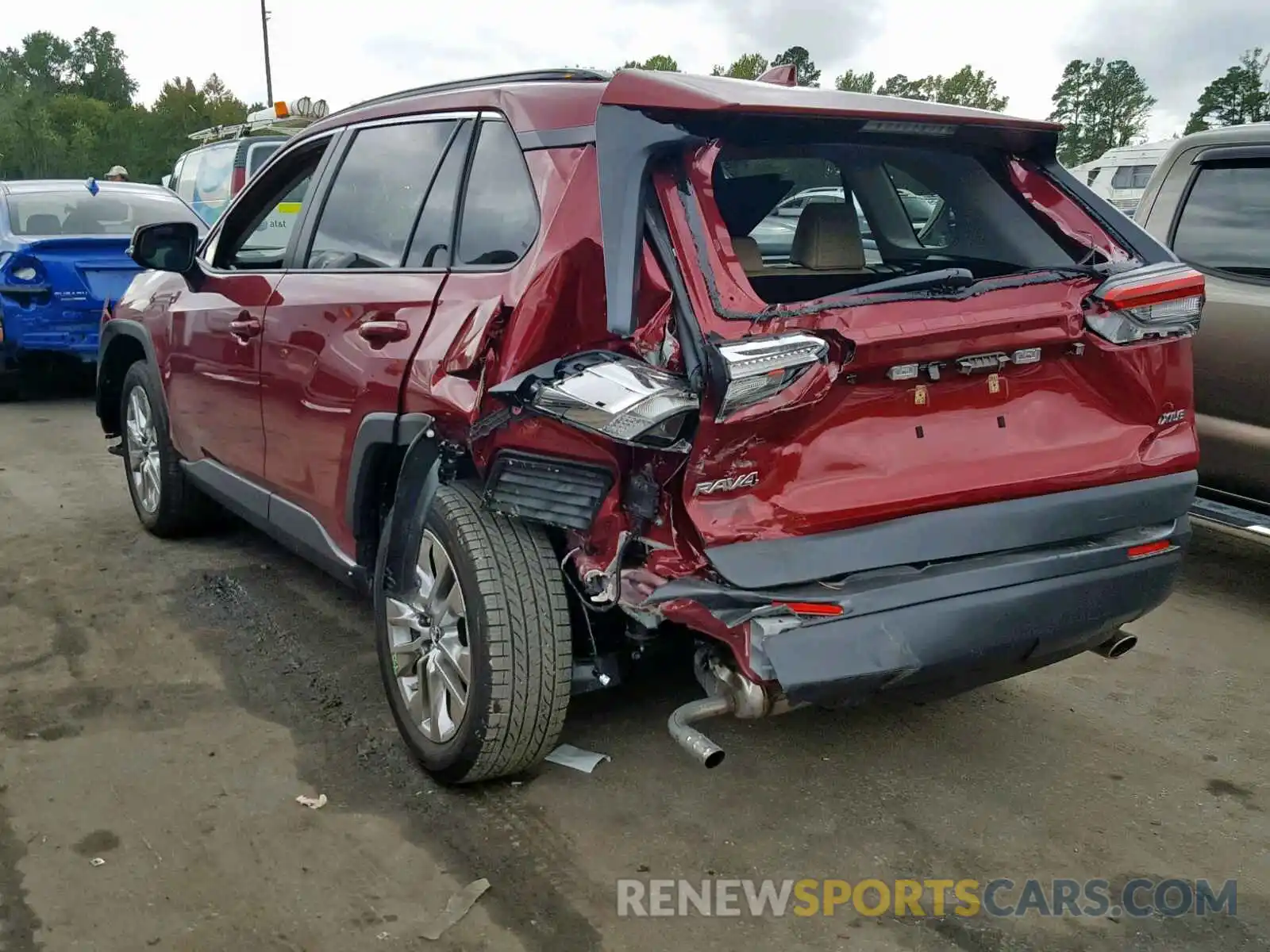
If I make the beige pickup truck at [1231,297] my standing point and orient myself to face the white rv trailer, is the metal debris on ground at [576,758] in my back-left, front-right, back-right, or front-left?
back-left

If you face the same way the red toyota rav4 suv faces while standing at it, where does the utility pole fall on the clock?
The utility pole is roughly at 1 o'clock from the red toyota rav4 suv.

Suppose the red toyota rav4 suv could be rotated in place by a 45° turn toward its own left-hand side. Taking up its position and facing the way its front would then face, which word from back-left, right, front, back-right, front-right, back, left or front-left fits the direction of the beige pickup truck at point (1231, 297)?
back-right

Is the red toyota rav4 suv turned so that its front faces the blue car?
yes

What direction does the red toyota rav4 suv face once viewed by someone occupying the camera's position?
facing away from the viewer and to the left of the viewer

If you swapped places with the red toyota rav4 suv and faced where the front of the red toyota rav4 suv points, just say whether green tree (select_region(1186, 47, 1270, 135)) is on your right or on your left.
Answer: on your right

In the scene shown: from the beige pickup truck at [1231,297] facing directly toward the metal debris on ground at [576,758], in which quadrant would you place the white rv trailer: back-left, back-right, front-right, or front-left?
back-right

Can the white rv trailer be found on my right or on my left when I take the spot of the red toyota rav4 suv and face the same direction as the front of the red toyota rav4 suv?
on my right
